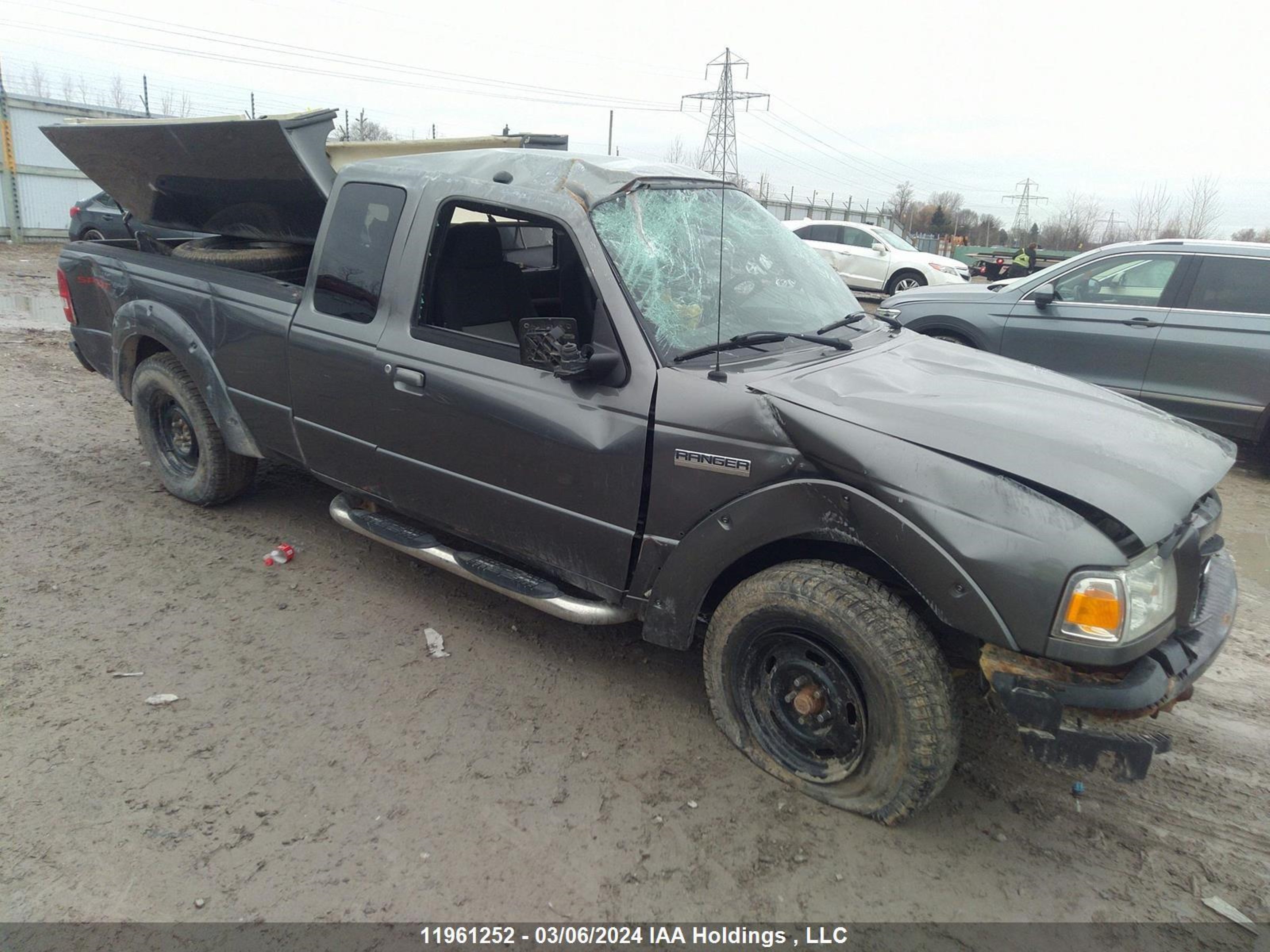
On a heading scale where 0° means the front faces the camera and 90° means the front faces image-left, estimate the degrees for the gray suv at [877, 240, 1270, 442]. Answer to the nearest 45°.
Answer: approximately 90°

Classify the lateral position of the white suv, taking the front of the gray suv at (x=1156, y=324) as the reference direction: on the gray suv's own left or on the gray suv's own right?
on the gray suv's own right

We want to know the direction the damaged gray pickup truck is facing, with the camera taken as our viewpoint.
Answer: facing the viewer and to the right of the viewer

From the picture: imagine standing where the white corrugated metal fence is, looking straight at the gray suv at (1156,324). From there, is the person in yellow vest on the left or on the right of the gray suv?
left

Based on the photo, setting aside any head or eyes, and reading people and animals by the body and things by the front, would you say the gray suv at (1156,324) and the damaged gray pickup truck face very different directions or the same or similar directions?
very different directions

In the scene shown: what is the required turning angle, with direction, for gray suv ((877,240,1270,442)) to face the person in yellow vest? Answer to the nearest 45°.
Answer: approximately 90° to its right

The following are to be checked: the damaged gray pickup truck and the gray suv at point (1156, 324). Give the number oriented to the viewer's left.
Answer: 1

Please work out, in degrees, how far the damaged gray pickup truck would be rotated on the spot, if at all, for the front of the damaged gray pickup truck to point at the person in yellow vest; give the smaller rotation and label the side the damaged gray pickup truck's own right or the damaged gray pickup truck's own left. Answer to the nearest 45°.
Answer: approximately 90° to the damaged gray pickup truck's own left

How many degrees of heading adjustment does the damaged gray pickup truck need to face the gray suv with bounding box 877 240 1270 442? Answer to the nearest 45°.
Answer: approximately 90° to its left

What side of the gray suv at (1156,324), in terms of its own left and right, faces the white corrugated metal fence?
front

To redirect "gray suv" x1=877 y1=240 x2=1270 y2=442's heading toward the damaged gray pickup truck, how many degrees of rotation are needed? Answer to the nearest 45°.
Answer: approximately 90° to its left
